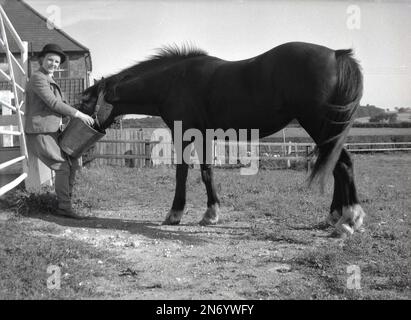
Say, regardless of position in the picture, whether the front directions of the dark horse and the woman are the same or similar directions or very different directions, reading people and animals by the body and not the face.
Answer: very different directions

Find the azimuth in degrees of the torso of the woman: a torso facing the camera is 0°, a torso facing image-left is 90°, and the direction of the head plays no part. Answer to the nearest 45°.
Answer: approximately 270°

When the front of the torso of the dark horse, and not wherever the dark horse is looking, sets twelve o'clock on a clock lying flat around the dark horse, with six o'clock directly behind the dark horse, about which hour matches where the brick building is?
The brick building is roughly at 2 o'clock from the dark horse.

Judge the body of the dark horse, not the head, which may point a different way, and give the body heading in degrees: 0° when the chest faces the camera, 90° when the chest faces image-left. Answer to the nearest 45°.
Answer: approximately 90°

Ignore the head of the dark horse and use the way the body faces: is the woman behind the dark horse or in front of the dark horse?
in front

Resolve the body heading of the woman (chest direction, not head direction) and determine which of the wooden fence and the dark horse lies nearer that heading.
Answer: the dark horse

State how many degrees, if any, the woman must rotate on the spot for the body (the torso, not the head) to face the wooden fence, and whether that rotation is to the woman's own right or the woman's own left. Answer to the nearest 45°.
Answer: approximately 90° to the woman's own left

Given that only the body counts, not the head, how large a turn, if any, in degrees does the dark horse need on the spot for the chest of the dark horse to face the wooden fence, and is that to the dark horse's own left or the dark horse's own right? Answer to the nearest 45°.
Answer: approximately 90° to the dark horse's own right
